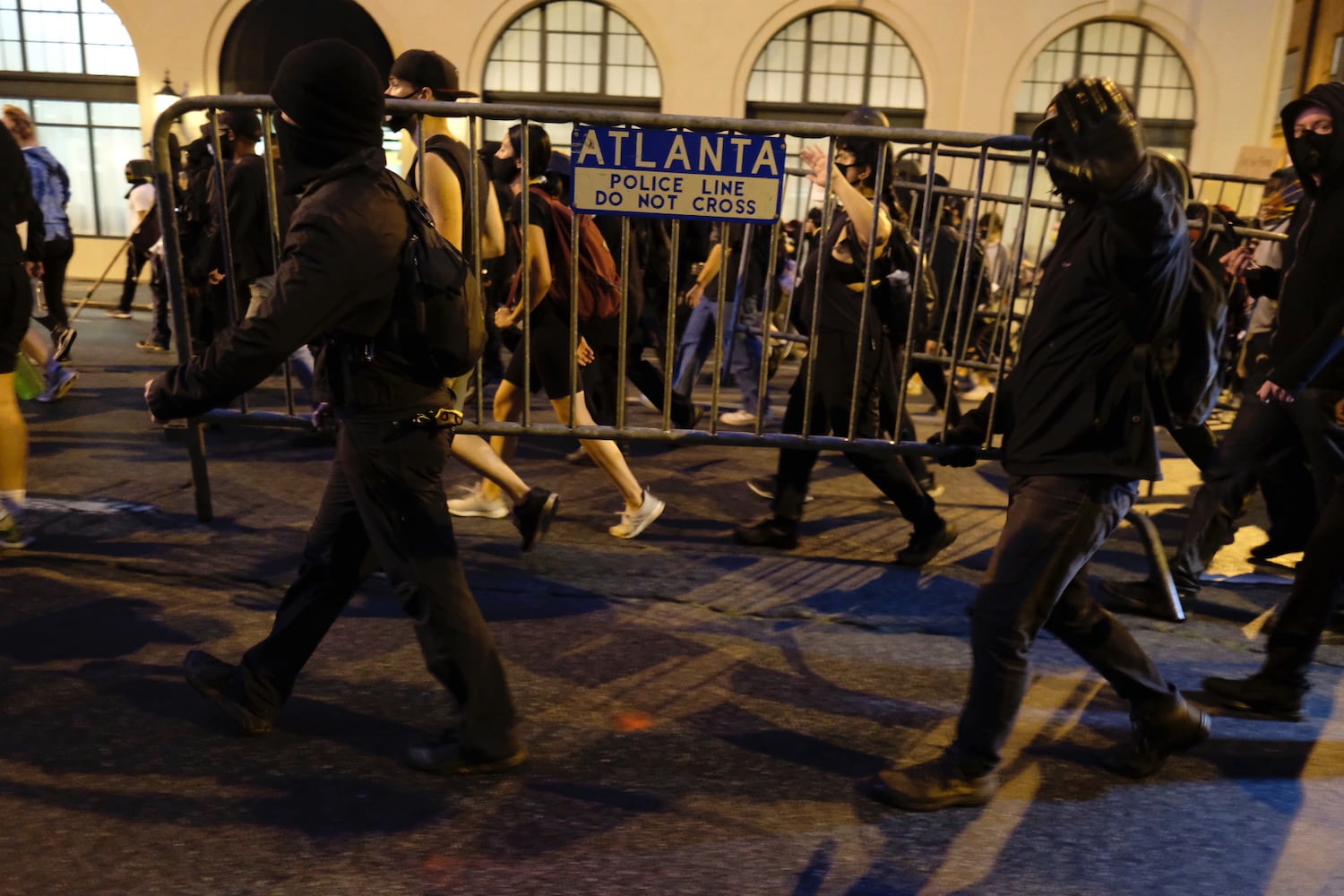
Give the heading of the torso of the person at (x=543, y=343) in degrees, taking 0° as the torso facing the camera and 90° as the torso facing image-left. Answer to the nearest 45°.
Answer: approximately 90°

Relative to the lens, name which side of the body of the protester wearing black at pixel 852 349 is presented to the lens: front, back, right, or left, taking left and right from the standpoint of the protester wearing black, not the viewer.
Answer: left

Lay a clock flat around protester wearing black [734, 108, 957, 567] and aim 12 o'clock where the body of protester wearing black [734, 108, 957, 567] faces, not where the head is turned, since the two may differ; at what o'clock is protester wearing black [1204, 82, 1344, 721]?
protester wearing black [1204, 82, 1344, 721] is roughly at 7 o'clock from protester wearing black [734, 108, 957, 567].

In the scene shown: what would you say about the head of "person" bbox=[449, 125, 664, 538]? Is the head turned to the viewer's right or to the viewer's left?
to the viewer's left

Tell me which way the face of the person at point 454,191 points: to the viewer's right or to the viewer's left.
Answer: to the viewer's left

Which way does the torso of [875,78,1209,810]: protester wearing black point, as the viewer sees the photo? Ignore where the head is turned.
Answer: to the viewer's left

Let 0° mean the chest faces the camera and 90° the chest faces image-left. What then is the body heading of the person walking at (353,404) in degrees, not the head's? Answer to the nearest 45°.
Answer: approximately 90°

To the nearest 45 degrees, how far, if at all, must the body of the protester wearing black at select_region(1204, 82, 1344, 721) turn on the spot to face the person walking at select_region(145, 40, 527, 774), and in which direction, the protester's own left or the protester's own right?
0° — they already face them

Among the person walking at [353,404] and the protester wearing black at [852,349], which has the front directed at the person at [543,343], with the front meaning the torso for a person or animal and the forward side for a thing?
the protester wearing black

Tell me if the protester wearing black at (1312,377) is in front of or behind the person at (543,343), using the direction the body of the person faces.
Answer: behind
